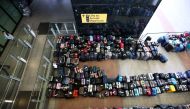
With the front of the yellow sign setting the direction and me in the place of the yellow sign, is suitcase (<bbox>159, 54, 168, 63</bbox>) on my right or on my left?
on my left

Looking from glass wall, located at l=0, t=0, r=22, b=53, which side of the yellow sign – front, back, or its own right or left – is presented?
right

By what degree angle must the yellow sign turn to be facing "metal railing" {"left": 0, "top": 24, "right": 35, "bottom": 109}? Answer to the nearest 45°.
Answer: approximately 90° to its right

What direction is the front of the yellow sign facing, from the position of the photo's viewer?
facing the viewer
